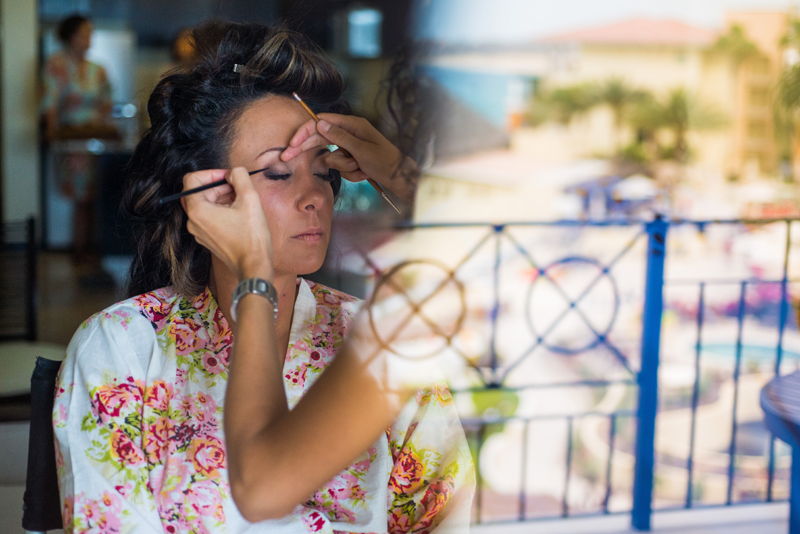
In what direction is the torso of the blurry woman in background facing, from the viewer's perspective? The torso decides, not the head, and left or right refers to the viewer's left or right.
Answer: facing the viewer and to the right of the viewer

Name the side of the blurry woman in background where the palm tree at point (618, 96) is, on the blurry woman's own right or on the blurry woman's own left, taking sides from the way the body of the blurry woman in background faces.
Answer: on the blurry woman's own left

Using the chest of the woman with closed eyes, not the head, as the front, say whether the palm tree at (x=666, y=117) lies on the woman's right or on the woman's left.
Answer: on the woman's left

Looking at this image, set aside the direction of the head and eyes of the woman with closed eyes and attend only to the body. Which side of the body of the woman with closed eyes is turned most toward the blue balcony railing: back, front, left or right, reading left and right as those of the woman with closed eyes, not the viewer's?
left

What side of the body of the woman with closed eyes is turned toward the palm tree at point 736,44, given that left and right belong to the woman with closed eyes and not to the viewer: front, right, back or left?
left

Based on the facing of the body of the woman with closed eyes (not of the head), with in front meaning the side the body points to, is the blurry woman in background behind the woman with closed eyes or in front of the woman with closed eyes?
behind

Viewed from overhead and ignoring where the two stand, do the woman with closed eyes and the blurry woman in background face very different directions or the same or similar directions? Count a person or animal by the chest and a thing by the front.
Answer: same or similar directions

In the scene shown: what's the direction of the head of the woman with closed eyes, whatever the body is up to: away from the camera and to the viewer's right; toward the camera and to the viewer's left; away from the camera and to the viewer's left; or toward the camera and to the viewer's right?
toward the camera and to the viewer's right

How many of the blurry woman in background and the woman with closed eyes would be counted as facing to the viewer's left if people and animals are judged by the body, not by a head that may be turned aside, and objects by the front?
0
